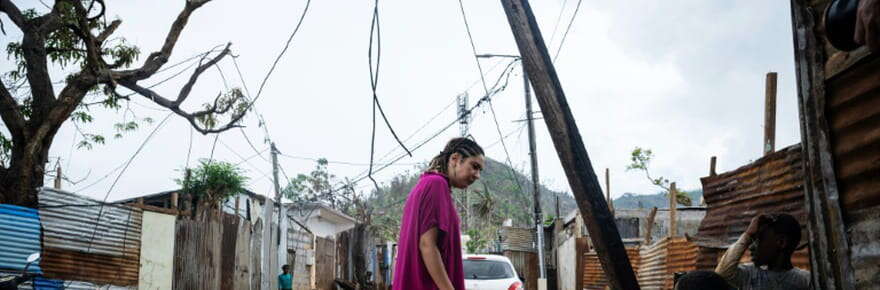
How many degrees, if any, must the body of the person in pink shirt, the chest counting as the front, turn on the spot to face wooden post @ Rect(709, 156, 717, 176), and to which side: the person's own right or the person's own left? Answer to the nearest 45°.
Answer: approximately 45° to the person's own left

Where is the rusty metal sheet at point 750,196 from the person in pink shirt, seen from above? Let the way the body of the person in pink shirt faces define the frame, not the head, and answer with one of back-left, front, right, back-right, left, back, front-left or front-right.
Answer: front-left

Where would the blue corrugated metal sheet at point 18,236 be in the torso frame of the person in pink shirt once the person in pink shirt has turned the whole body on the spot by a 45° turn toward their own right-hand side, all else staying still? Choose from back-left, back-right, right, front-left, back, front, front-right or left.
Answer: back

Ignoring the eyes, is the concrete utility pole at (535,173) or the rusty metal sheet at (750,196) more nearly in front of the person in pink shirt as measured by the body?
the rusty metal sheet

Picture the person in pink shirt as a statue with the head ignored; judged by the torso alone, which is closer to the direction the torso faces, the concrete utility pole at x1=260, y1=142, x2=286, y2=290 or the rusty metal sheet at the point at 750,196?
the rusty metal sheet

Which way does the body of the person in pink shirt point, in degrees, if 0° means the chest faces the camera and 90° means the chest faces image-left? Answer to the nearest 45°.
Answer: approximately 270°

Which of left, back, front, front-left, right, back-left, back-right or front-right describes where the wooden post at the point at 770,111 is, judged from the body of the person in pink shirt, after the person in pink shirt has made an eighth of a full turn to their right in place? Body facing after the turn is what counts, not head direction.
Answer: left

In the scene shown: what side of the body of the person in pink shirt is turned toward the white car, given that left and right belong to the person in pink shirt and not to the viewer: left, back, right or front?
left

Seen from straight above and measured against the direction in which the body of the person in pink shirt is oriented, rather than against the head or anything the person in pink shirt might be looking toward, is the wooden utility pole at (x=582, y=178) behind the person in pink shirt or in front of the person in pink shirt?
in front

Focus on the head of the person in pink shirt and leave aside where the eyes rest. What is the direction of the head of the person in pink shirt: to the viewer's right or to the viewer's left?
to the viewer's right
